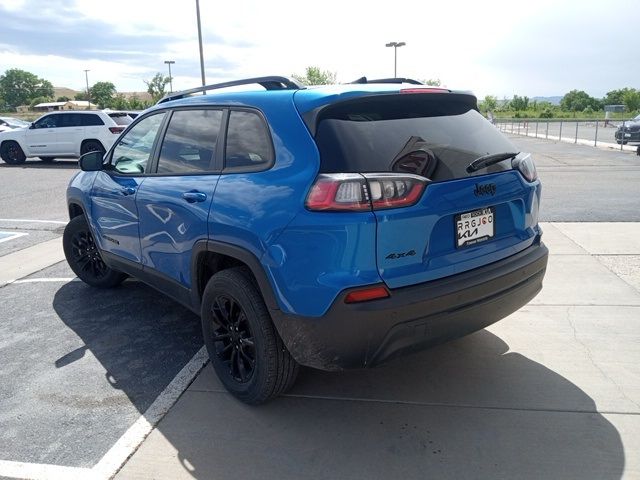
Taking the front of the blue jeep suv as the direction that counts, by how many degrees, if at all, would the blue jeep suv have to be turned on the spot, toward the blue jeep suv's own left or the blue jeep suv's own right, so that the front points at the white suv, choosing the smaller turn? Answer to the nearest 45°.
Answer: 0° — it already faces it

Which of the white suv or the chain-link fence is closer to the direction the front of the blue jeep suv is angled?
the white suv

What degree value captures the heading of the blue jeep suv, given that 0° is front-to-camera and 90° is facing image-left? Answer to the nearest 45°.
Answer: approximately 135°

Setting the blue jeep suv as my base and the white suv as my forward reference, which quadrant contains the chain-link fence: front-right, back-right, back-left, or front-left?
front-right

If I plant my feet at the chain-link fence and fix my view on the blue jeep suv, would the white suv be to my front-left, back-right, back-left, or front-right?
front-right

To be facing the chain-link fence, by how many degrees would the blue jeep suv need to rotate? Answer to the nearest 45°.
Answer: approximately 90° to its right

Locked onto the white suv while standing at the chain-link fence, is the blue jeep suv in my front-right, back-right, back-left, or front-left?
front-left
